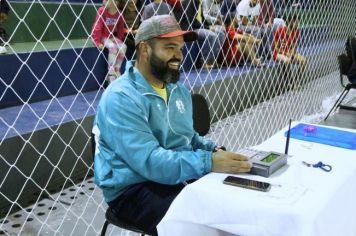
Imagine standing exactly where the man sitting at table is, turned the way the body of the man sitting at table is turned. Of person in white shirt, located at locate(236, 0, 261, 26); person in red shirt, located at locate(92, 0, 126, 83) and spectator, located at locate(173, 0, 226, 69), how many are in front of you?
0

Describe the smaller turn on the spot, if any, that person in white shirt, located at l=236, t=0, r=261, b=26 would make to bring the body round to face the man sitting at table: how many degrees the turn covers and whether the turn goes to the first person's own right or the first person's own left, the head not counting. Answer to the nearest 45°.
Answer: approximately 45° to the first person's own right

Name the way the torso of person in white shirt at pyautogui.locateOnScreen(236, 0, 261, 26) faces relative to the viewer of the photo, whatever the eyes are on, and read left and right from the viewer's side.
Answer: facing the viewer and to the right of the viewer

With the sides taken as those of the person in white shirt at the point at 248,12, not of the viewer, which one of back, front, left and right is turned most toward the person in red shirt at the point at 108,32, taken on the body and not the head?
right

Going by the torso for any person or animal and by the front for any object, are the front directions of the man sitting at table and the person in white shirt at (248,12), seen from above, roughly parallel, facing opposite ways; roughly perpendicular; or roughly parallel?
roughly parallel

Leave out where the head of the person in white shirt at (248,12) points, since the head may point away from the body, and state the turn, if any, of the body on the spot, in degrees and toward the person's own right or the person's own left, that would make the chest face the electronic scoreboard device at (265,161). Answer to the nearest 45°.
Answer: approximately 45° to the person's own right

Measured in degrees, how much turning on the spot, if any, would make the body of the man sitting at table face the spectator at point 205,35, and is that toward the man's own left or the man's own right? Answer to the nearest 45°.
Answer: approximately 135° to the man's own left

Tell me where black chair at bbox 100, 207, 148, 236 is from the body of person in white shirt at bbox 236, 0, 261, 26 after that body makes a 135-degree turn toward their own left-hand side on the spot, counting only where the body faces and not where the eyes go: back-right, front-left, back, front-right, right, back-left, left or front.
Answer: back

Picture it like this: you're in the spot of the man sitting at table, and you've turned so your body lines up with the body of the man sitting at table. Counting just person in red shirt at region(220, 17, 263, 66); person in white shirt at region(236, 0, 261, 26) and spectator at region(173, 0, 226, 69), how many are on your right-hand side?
0

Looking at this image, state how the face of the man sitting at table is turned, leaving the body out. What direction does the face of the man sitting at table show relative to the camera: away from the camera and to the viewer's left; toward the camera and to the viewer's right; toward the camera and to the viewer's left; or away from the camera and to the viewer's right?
toward the camera and to the viewer's right

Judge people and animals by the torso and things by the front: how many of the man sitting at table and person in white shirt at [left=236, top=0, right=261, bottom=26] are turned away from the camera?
0

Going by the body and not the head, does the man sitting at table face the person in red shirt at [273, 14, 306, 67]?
no

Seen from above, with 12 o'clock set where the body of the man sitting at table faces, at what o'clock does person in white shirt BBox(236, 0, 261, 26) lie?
The person in white shirt is roughly at 8 o'clock from the man sitting at table.

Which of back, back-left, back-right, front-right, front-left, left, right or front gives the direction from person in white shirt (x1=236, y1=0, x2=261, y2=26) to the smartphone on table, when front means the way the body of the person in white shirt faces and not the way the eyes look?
front-right
